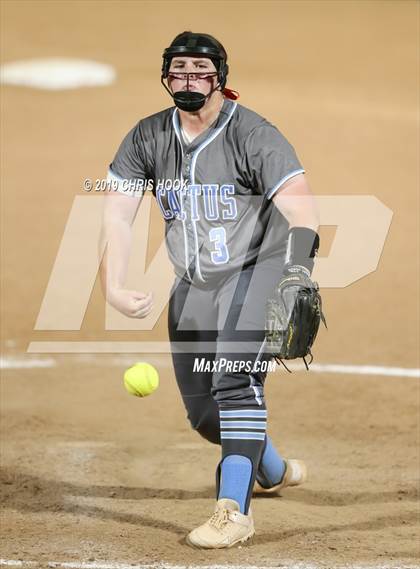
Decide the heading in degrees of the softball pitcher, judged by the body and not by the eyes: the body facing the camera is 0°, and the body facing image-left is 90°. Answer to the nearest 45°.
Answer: approximately 45°
